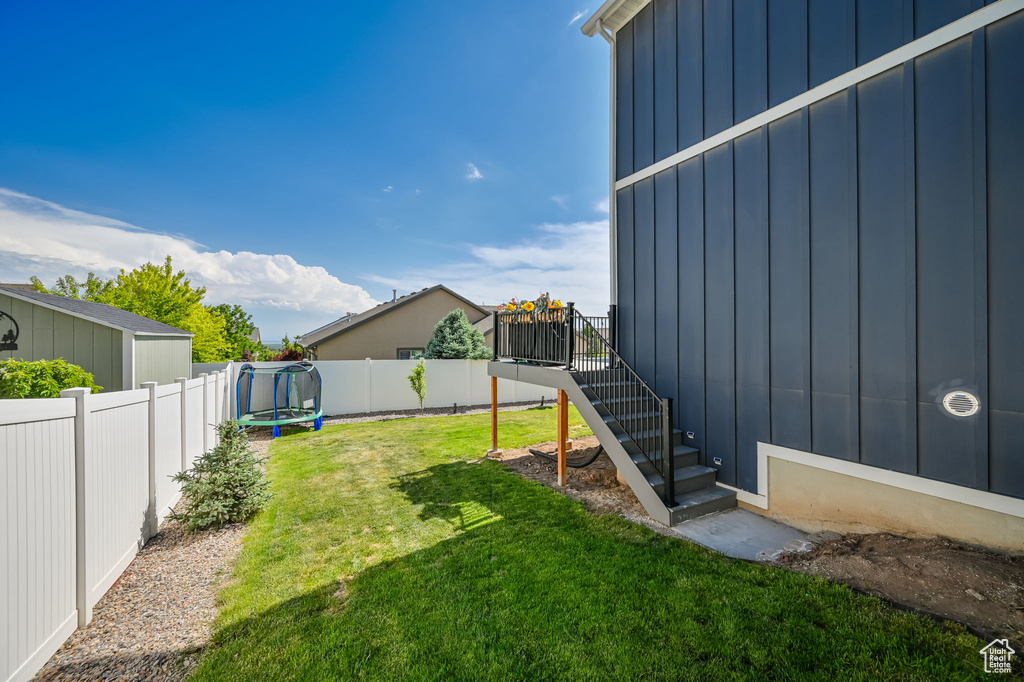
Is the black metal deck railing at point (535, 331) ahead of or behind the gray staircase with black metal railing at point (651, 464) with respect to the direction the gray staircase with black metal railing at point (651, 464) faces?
behind

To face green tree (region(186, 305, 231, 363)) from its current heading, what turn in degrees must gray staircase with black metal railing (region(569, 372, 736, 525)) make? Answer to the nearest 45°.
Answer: approximately 135° to its right

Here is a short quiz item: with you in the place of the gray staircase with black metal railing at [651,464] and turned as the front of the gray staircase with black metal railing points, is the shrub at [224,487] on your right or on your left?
on your right

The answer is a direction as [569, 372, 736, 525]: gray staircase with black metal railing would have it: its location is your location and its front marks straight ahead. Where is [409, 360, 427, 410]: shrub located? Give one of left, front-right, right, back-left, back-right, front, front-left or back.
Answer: back

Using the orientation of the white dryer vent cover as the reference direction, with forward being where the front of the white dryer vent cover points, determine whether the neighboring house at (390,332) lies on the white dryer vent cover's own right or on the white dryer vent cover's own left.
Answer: on the white dryer vent cover's own right

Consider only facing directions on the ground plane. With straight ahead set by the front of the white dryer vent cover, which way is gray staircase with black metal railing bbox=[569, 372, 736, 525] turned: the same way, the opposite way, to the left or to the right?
to the left

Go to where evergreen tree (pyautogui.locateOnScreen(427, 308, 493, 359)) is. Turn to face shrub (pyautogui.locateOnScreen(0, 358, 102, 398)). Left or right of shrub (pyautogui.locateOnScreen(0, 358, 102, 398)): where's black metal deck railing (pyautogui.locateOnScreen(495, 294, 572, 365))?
left

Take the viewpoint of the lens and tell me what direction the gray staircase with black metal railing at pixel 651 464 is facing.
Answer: facing the viewer and to the right of the viewer

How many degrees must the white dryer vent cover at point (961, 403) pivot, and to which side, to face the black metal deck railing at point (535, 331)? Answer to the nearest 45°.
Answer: approximately 90° to its right

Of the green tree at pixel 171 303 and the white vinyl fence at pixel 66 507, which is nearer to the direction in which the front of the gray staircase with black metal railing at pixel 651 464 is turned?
the white vinyl fence

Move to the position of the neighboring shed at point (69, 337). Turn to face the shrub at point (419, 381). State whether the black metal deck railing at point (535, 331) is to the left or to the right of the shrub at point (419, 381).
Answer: right

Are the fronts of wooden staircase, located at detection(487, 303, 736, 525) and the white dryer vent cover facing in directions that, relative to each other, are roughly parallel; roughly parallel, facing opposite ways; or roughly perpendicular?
roughly perpendicular
